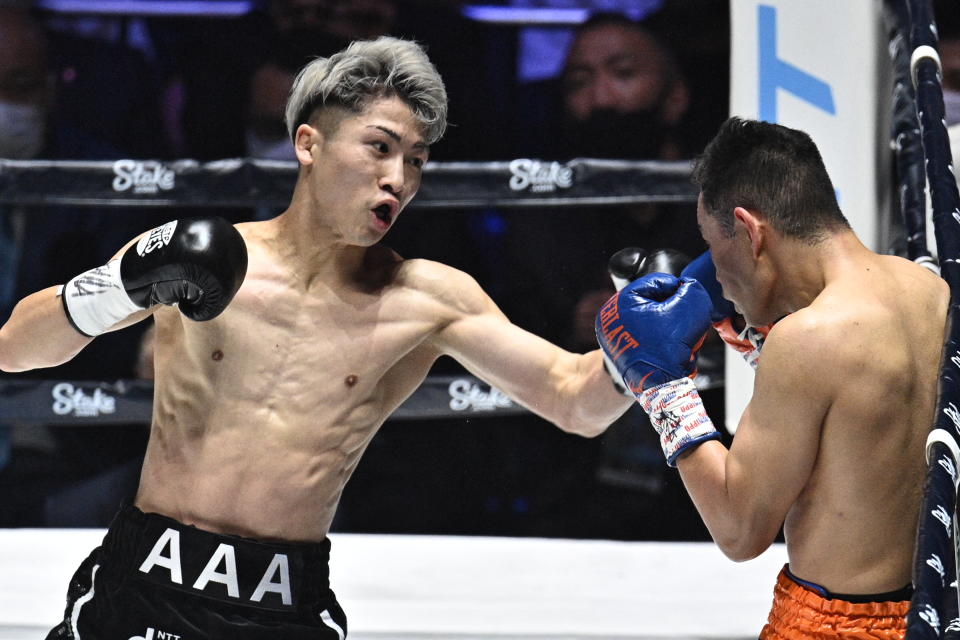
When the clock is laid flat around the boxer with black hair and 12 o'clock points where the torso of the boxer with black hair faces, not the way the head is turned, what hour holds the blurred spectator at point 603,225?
The blurred spectator is roughly at 1 o'clock from the boxer with black hair.

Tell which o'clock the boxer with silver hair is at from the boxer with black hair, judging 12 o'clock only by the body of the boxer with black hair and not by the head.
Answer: The boxer with silver hair is roughly at 11 o'clock from the boxer with black hair.

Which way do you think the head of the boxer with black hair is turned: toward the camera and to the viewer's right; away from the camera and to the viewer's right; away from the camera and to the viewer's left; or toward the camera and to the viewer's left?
away from the camera and to the viewer's left

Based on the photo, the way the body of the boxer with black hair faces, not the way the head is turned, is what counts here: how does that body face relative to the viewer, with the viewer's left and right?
facing away from the viewer and to the left of the viewer

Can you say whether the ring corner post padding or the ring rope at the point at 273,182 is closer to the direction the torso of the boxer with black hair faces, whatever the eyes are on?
the ring rope

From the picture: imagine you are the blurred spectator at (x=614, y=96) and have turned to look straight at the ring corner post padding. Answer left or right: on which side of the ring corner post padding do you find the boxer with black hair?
right

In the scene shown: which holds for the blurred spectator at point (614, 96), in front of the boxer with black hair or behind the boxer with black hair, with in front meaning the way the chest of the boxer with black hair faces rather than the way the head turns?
in front

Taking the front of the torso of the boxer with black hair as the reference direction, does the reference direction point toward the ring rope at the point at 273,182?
yes
